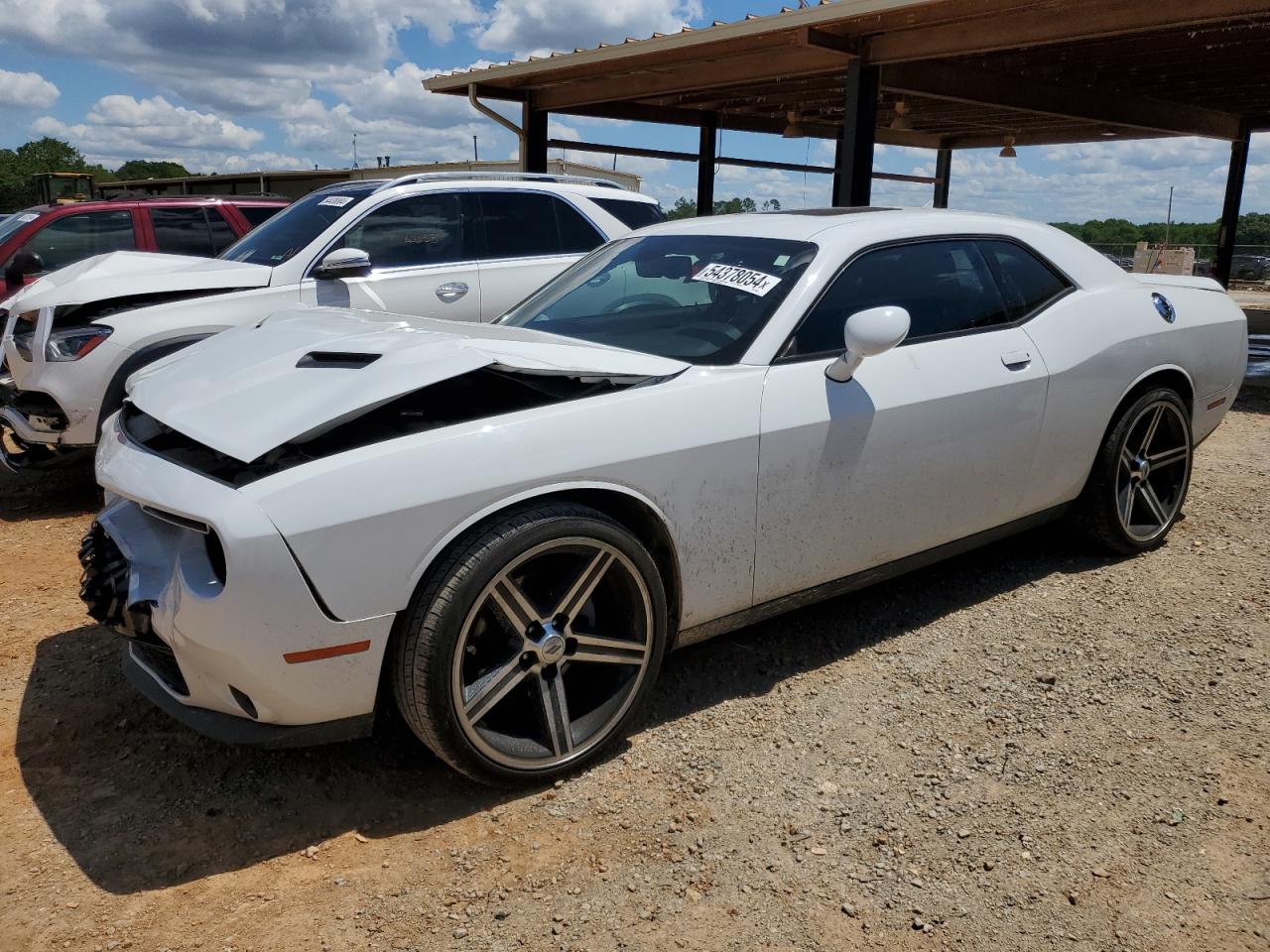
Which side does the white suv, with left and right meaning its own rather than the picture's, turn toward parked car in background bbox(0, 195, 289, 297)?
right

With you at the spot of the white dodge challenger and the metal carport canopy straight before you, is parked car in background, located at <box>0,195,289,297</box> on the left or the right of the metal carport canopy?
left

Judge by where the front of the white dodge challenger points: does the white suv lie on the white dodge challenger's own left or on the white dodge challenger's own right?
on the white dodge challenger's own right

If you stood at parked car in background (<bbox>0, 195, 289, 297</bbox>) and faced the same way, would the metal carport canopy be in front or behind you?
behind

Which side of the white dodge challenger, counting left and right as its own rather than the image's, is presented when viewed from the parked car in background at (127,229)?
right

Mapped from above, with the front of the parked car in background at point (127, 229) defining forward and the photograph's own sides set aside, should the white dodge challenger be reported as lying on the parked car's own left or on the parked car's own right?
on the parked car's own left

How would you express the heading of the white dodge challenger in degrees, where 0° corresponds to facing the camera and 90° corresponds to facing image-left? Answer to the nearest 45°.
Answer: approximately 45°

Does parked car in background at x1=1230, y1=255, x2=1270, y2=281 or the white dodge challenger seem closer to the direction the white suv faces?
the white dodge challenger

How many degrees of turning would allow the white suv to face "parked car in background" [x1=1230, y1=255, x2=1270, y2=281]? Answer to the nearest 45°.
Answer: approximately 180°

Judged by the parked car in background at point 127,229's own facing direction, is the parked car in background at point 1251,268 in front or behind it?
behind

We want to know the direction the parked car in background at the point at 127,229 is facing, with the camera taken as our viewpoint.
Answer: facing to the left of the viewer
